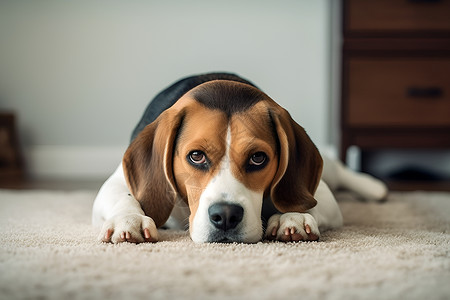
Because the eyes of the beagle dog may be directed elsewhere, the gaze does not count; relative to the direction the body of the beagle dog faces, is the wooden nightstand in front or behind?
behind

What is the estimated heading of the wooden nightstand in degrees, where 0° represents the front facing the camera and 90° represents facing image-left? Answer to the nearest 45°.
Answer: approximately 0°

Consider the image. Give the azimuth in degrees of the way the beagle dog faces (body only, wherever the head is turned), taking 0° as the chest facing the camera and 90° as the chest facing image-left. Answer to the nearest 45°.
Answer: approximately 0°

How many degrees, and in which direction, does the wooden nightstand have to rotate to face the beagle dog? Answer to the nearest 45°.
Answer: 0° — it already faces it

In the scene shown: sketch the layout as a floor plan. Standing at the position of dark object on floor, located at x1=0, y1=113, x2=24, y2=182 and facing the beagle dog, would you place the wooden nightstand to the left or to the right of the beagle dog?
left

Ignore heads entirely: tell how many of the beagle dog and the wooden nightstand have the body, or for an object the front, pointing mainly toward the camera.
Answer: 2

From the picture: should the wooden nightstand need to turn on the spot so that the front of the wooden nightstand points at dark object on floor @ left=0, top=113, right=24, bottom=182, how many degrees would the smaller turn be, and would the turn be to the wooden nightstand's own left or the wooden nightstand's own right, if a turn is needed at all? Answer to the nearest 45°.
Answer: approximately 90° to the wooden nightstand's own right

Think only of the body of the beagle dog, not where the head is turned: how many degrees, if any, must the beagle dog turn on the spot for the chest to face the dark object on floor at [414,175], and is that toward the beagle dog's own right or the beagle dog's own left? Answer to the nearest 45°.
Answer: approximately 135° to the beagle dog's own left
